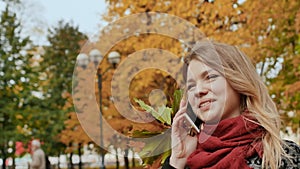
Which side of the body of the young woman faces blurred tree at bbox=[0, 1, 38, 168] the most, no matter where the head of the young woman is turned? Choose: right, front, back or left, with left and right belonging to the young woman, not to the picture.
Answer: right

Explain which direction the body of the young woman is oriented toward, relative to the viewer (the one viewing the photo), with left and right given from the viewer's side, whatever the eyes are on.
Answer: facing the viewer and to the left of the viewer

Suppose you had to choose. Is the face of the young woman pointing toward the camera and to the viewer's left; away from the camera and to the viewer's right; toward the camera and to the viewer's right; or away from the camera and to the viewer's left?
toward the camera and to the viewer's left

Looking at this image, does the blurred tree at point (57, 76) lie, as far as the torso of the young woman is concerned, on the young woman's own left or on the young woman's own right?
on the young woman's own right
